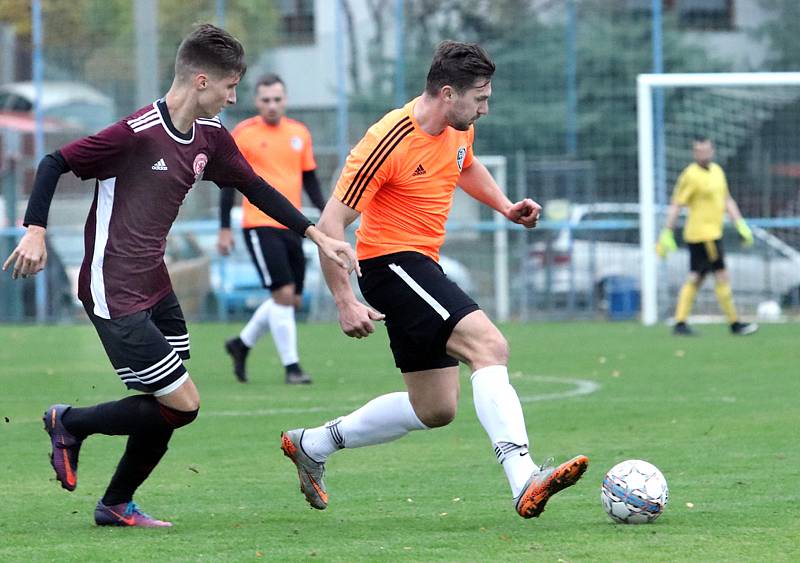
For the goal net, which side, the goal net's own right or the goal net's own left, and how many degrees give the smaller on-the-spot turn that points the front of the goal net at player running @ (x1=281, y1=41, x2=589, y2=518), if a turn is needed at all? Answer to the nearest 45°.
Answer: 0° — it already faces them

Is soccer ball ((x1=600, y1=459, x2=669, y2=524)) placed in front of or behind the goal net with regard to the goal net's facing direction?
in front

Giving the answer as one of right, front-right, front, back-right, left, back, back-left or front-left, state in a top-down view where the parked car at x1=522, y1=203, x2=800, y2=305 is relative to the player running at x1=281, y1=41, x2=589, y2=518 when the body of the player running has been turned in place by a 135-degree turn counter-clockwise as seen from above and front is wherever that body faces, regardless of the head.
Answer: front

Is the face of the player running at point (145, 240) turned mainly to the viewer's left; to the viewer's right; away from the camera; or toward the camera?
to the viewer's right

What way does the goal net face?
toward the camera

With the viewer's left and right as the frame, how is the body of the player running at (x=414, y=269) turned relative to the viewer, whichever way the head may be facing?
facing the viewer and to the right of the viewer

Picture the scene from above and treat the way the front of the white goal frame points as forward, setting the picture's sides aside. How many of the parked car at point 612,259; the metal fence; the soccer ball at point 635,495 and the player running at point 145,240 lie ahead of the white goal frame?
2

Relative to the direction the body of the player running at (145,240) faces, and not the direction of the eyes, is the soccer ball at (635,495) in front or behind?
in front

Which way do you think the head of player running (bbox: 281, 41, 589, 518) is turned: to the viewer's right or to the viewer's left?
to the viewer's right

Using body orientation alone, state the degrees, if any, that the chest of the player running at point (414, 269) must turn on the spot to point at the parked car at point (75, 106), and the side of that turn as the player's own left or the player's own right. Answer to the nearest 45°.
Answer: approximately 135° to the player's own left

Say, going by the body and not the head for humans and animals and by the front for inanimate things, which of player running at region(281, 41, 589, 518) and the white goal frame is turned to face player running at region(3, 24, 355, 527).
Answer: the white goal frame

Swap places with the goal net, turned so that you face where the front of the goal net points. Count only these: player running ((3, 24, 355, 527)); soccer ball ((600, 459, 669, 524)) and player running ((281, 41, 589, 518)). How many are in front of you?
3

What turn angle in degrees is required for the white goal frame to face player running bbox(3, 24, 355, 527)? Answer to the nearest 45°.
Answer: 0° — it already faces them

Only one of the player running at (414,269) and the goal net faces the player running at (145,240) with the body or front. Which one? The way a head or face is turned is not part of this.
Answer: the goal net
